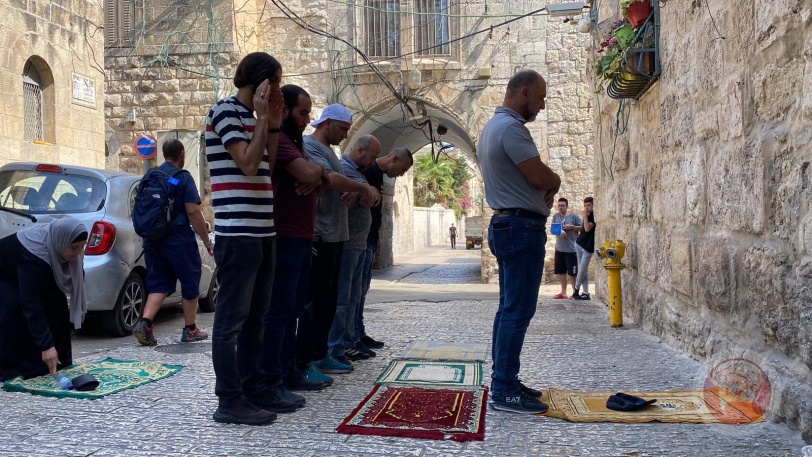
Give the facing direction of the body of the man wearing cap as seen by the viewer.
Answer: to the viewer's right

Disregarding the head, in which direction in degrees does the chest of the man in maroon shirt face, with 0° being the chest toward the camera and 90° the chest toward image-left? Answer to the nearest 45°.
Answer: approximately 270°

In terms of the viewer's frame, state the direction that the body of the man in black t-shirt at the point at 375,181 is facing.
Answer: to the viewer's right

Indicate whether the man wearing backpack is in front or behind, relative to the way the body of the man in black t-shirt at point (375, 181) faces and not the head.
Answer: behind

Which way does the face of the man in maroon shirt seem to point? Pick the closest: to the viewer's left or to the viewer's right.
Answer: to the viewer's right

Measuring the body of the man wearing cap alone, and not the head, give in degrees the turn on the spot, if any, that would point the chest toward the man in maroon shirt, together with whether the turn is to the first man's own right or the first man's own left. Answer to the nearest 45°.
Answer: approximately 90° to the first man's own right

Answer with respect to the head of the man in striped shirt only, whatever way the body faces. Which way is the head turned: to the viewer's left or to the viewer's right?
to the viewer's right

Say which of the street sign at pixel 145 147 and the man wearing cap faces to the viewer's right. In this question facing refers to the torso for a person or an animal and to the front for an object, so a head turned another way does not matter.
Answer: the man wearing cap
